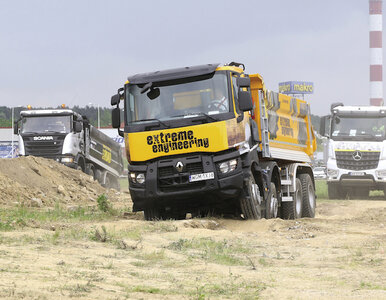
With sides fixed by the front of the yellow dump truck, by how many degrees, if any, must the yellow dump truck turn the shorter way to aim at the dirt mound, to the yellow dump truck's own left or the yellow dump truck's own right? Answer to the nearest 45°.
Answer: approximately 90° to the yellow dump truck's own right

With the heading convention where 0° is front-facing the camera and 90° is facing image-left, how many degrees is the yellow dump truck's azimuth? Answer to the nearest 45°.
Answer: approximately 45°

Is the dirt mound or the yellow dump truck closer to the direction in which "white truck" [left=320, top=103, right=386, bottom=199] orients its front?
the yellow dump truck

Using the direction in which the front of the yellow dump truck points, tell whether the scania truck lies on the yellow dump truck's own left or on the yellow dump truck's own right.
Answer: on the yellow dump truck's own right

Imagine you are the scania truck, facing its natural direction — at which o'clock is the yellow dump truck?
The yellow dump truck is roughly at 10 o'clock from the scania truck.
